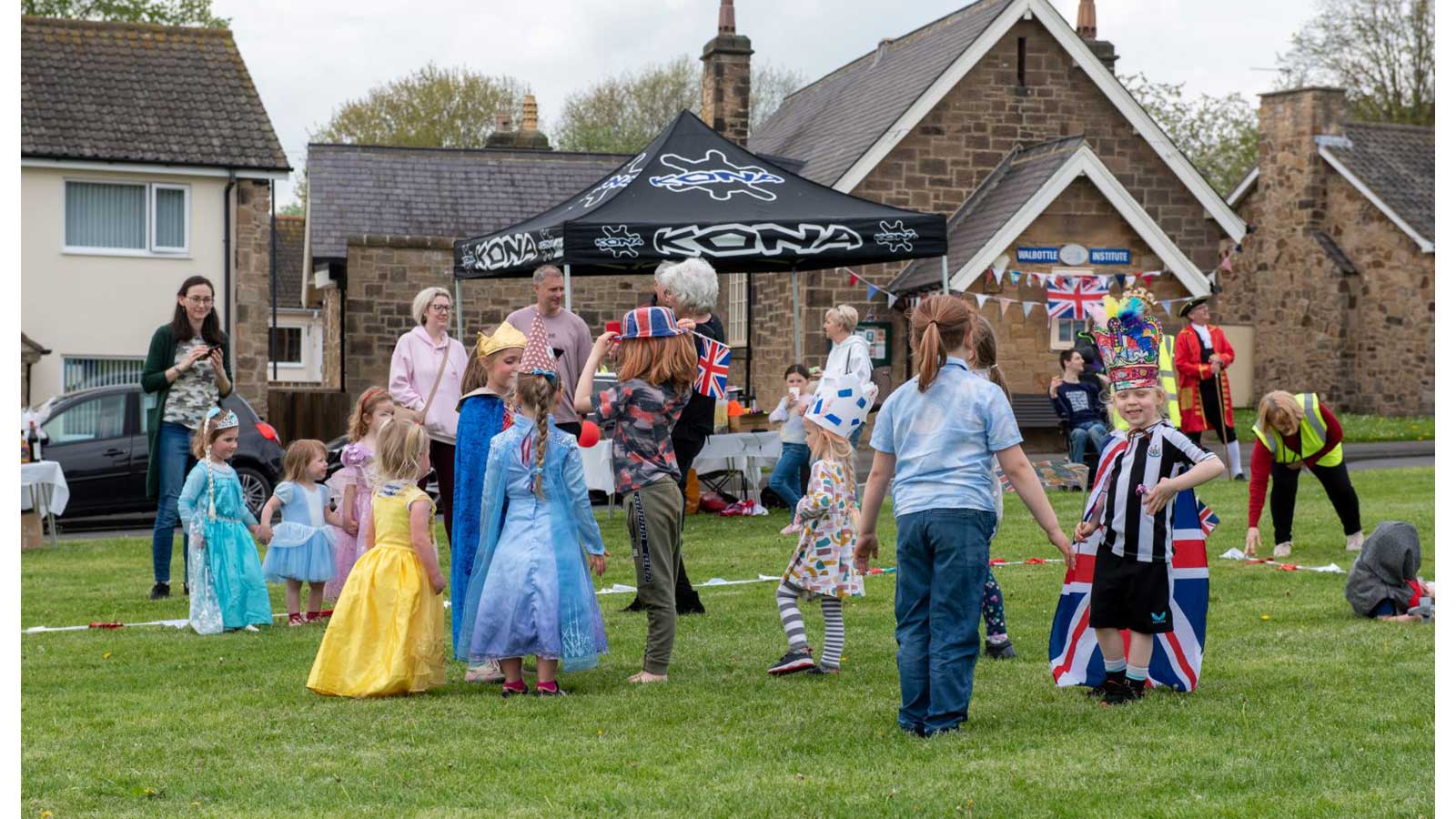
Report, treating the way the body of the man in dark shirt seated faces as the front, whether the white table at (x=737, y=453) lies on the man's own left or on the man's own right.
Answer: on the man's own right

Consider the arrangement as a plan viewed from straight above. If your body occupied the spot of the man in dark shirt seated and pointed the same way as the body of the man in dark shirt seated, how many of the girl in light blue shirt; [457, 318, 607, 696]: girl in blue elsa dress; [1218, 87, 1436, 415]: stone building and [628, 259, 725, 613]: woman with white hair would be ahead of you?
3

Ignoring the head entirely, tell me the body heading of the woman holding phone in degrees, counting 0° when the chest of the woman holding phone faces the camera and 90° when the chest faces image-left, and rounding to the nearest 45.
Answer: approximately 315°

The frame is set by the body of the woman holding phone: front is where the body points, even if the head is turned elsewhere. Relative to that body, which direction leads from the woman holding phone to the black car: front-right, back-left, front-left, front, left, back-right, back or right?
back-left

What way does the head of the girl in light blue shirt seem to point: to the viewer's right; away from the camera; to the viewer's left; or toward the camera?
away from the camera

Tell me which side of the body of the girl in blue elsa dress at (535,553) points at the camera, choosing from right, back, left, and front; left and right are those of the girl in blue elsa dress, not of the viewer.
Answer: back

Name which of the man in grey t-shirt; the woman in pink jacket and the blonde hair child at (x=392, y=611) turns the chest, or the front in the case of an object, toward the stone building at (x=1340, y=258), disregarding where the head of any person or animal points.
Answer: the blonde hair child

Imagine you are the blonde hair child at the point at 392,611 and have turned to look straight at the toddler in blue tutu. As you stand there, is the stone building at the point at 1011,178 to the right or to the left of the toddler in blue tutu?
right

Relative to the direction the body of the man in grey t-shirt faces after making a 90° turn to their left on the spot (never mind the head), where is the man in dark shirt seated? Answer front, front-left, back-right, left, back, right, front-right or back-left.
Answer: front-left

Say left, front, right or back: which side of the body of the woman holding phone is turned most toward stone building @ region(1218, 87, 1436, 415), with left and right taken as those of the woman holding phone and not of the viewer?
left

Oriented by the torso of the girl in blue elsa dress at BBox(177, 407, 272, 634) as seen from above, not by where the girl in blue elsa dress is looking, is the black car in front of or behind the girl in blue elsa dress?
behind
